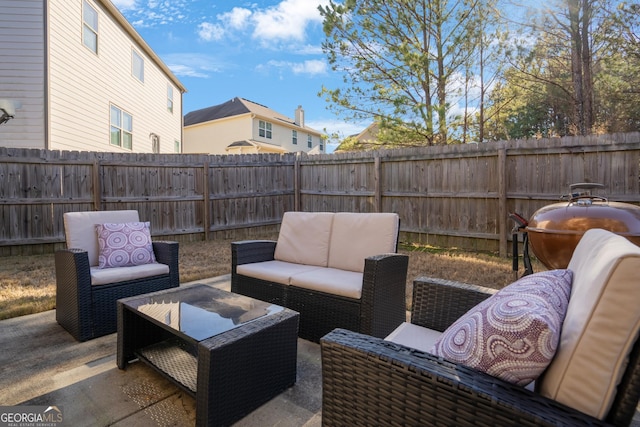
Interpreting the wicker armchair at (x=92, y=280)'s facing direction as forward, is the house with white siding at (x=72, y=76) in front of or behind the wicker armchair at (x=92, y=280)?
behind

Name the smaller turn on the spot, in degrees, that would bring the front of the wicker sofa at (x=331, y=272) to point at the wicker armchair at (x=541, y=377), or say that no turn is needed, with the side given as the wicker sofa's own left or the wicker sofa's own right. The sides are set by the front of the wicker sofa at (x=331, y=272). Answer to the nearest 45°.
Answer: approximately 45° to the wicker sofa's own left

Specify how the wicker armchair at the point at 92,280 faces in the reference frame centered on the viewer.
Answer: facing the viewer and to the right of the viewer

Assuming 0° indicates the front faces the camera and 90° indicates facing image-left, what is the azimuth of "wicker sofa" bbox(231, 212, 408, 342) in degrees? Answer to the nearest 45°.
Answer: approximately 45°

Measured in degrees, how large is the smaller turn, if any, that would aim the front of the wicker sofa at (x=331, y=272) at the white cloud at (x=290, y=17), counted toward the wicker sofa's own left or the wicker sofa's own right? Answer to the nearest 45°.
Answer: approximately 135° to the wicker sofa's own right

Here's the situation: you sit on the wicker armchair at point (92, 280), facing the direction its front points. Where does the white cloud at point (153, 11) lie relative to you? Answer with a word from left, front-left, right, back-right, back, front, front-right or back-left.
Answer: back-left

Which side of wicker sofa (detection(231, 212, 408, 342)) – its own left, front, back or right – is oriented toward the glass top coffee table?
front

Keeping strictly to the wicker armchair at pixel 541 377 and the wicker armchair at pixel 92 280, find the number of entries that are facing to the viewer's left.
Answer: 1

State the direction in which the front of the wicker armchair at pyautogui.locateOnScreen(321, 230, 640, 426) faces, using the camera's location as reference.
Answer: facing to the left of the viewer
